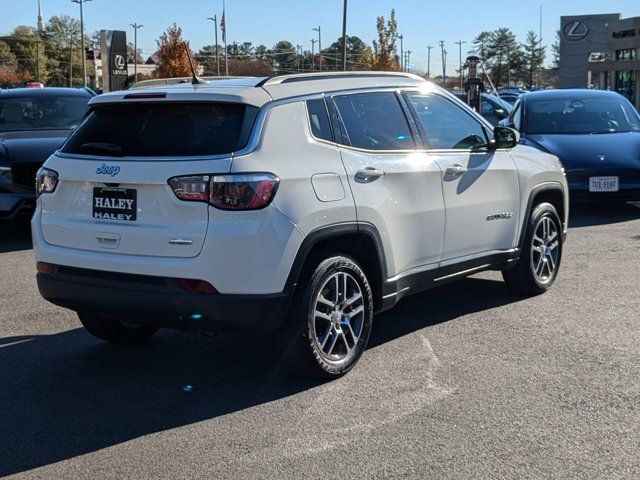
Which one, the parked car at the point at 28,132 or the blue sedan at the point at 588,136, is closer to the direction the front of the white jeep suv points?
the blue sedan

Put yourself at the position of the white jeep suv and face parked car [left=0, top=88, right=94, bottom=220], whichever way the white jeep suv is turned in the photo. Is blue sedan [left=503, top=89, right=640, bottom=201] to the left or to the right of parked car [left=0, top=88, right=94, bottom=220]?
right

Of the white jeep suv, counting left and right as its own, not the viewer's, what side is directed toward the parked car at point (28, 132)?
left

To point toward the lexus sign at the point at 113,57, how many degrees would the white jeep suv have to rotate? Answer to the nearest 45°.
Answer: approximately 45° to its left

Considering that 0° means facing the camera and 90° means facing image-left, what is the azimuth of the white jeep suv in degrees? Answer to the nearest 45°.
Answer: approximately 225°

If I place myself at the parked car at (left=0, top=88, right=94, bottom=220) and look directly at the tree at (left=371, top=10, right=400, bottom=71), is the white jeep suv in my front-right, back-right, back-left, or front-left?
back-right

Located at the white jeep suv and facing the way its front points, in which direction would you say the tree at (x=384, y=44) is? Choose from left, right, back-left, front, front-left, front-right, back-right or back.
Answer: front-left

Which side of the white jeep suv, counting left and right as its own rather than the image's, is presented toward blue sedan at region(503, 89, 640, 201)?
front
